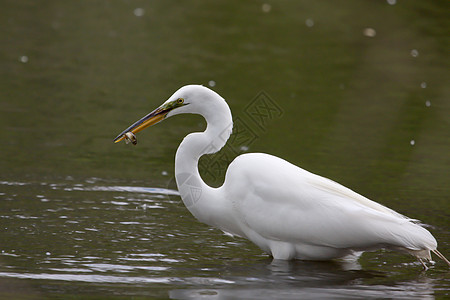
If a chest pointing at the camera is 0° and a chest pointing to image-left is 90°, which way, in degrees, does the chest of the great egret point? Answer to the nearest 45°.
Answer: approximately 90°

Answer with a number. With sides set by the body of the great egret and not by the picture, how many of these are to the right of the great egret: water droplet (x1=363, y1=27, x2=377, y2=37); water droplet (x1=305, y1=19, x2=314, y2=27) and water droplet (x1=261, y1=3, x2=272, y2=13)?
3

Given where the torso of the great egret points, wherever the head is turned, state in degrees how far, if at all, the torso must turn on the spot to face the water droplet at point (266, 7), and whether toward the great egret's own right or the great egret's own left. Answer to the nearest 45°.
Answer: approximately 90° to the great egret's own right

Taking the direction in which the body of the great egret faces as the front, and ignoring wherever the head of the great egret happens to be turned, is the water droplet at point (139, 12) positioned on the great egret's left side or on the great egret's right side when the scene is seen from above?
on the great egret's right side

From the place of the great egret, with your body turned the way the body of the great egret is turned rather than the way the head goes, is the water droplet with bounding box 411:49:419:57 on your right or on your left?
on your right

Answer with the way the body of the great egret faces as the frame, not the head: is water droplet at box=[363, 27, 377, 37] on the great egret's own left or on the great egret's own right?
on the great egret's own right

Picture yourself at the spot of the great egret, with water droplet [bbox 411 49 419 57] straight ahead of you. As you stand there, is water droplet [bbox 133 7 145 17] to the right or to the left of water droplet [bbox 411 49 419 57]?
left
